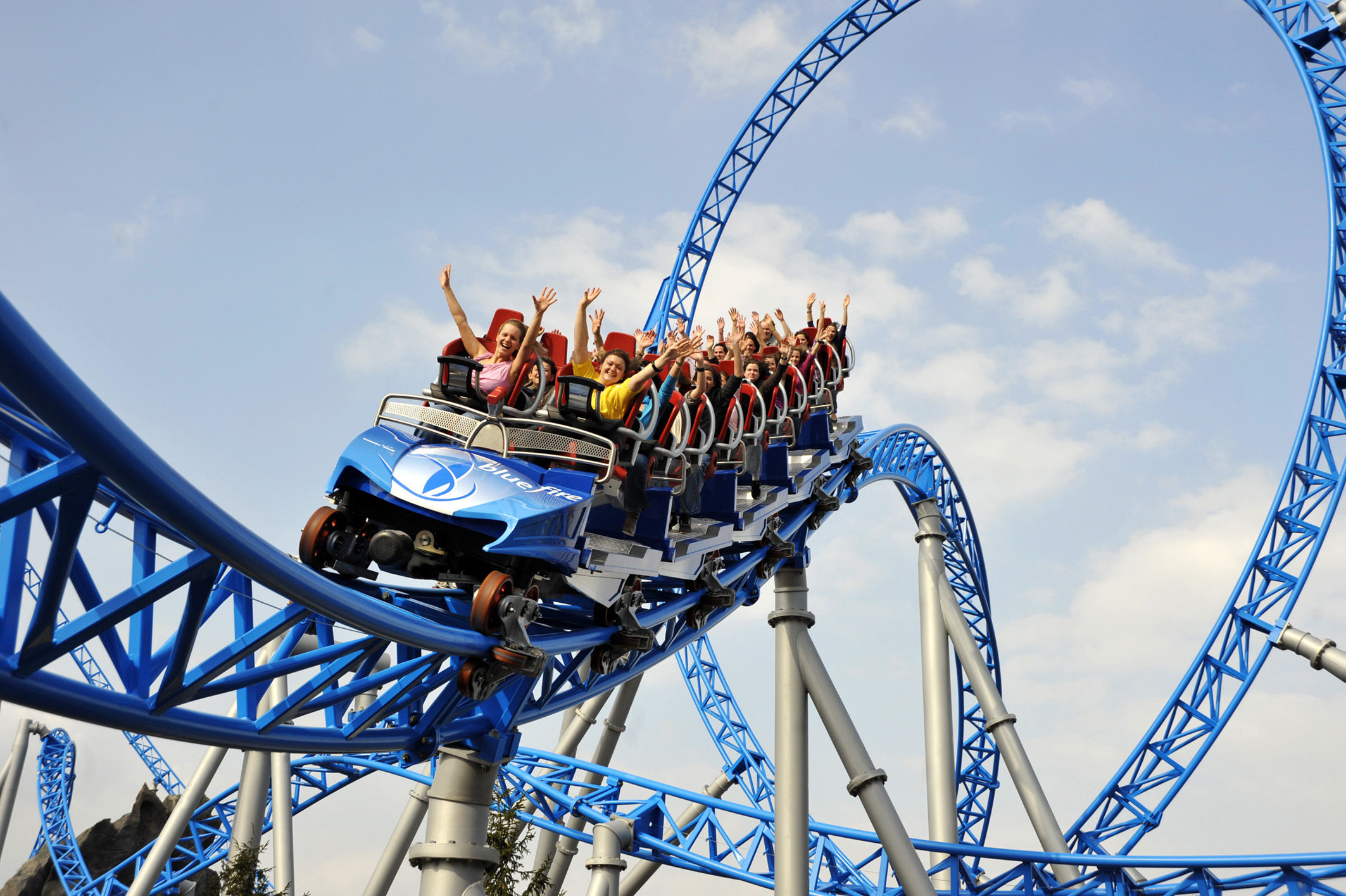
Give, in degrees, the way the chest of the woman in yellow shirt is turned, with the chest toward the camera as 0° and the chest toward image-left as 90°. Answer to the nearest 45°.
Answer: approximately 45°

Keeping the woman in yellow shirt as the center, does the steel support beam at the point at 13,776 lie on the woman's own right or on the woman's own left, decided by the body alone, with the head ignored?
on the woman's own right

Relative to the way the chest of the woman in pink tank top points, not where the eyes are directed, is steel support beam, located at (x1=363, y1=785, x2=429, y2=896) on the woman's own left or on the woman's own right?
on the woman's own right

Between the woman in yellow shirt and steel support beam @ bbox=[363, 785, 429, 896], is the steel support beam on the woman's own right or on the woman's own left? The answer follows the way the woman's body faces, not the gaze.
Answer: on the woman's own right

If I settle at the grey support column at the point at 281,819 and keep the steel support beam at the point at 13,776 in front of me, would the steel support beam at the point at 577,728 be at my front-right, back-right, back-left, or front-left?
back-right

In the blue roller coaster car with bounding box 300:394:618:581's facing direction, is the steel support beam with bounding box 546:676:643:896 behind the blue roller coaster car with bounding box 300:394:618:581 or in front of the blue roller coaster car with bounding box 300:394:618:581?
behind
